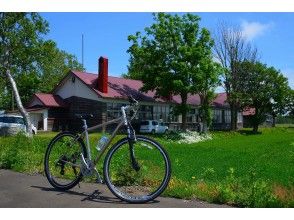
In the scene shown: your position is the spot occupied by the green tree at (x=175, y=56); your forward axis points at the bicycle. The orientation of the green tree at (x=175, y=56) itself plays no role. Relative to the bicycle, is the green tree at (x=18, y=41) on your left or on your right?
right

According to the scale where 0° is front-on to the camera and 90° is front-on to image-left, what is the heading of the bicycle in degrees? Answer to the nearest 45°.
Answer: approximately 315°

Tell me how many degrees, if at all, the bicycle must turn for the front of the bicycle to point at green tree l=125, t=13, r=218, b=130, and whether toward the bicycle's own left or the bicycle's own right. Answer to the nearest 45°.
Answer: approximately 135° to the bicycle's own left

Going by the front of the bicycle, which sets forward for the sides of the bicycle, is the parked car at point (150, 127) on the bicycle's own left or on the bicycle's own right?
on the bicycle's own left

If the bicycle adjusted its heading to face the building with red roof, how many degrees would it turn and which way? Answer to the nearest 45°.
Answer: approximately 135° to its left

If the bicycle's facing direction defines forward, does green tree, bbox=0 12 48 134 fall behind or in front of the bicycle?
behind
